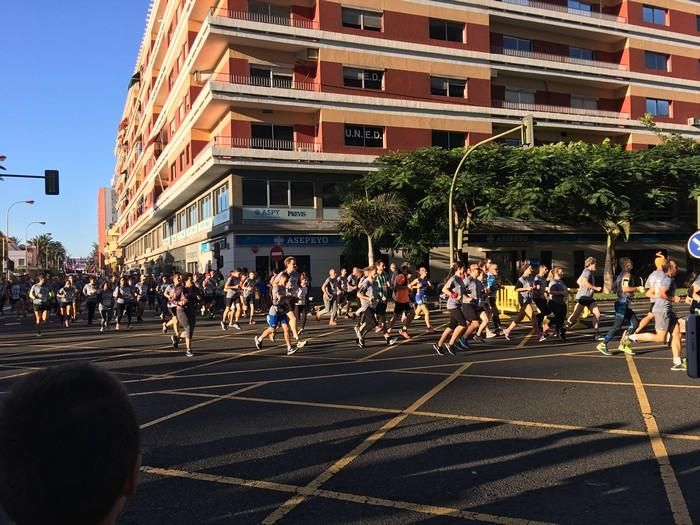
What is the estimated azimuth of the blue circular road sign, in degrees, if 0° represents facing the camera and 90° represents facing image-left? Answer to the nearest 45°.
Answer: approximately 0°
